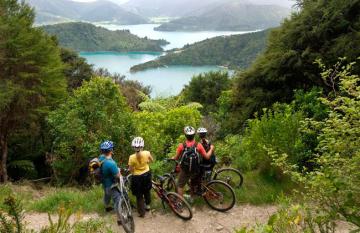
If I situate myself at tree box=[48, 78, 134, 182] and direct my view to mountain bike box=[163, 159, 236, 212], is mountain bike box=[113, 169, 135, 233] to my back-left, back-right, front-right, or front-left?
front-right

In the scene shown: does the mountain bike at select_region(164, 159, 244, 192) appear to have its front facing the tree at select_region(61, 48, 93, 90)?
no

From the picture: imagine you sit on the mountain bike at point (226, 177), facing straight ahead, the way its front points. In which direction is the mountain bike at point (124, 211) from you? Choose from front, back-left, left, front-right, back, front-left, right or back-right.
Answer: front-left

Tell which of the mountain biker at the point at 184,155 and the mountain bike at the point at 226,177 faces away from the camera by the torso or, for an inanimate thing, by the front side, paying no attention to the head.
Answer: the mountain biker

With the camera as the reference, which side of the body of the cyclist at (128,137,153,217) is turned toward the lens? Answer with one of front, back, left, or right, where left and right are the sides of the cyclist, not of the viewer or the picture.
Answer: back

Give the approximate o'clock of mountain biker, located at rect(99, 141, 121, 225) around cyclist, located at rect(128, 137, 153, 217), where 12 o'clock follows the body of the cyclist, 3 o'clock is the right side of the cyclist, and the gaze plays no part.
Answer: The mountain biker is roughly at 9 o'clock from the cyclist.

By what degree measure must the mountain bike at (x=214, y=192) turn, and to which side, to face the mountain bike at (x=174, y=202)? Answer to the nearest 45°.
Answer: approximately 90° to its left

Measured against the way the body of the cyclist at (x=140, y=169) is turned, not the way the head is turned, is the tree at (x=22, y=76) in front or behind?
in front

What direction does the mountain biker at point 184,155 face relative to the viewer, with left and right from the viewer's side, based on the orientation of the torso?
facing away from the viewer

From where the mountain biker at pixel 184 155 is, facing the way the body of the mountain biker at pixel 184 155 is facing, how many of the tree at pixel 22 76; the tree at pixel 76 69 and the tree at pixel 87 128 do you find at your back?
0
